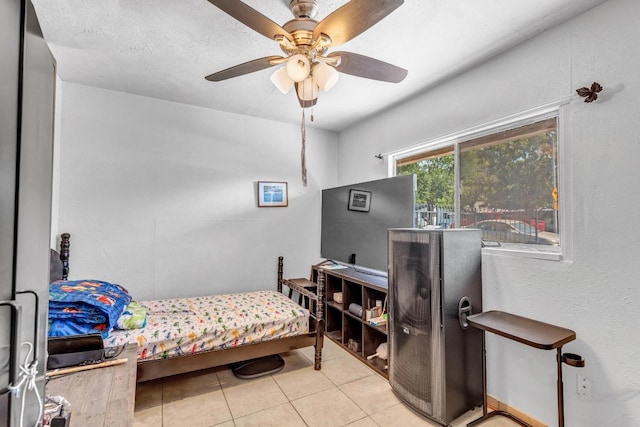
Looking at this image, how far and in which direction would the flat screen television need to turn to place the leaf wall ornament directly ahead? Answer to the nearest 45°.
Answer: approximately 90° to its left

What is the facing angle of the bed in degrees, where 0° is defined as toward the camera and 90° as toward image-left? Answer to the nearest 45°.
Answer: approximately 270°

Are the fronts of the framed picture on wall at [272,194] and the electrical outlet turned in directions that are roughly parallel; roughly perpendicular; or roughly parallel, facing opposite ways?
roughly perpendicular

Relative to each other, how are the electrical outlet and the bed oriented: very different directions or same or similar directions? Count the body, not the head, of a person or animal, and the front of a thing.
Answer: very different directions

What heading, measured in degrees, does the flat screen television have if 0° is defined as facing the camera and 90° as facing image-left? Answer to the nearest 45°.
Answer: approximately 45°

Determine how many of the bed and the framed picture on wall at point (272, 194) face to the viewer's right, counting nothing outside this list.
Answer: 1

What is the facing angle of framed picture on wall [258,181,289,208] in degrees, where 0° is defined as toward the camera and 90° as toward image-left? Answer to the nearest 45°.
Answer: approximately 0°

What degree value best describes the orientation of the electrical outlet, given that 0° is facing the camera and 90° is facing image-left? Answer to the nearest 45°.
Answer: approximately 45°

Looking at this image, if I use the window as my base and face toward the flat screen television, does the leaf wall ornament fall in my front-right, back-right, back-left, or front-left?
back-left
